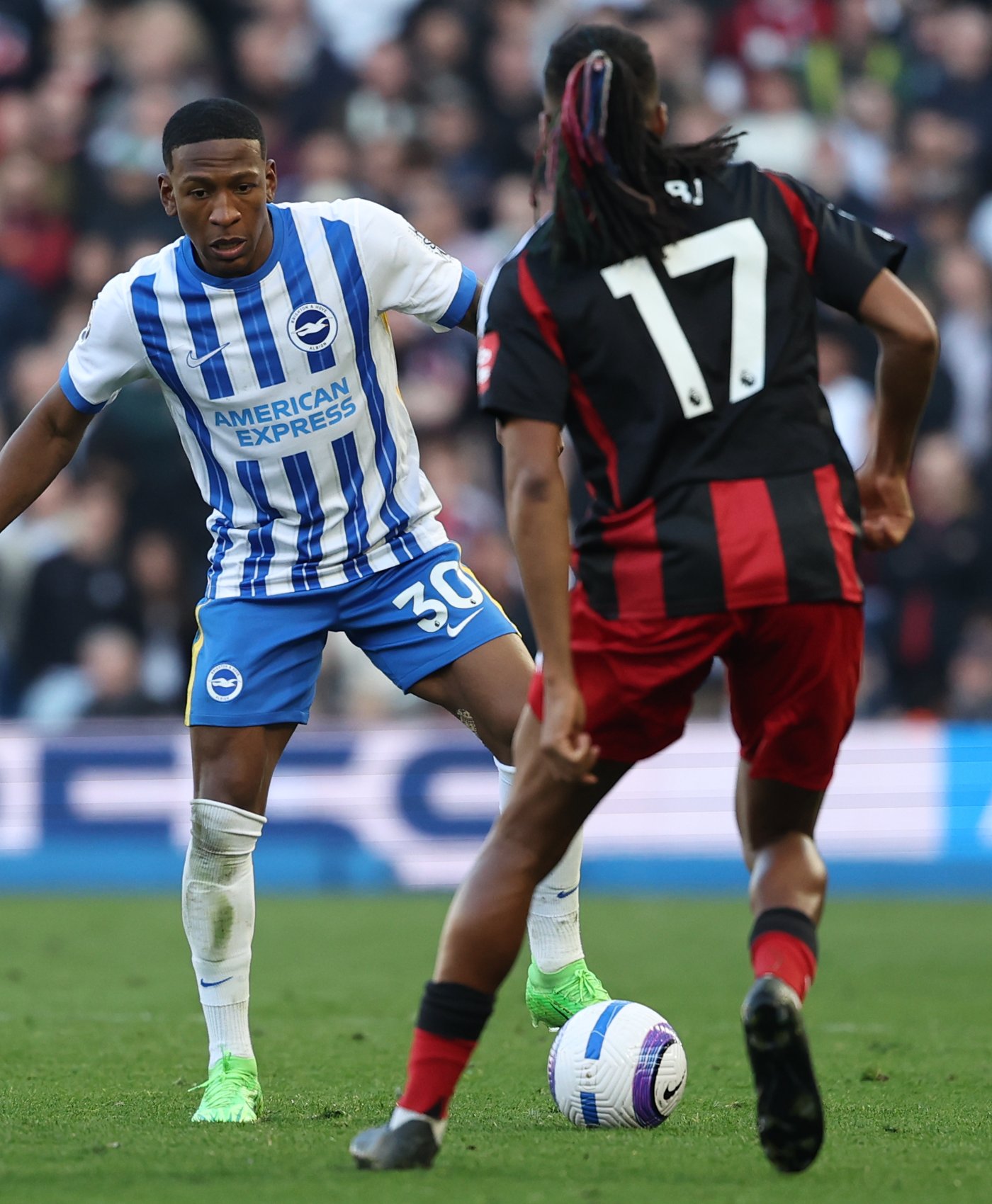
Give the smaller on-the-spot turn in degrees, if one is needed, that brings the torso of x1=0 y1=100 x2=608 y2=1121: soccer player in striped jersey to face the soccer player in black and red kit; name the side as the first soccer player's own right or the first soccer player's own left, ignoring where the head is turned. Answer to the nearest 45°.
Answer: approximately 45° to the first soccer player's own left

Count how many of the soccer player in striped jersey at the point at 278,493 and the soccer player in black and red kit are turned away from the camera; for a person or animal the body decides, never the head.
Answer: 1

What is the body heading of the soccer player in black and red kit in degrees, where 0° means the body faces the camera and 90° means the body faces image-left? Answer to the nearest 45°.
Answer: approximately 180°

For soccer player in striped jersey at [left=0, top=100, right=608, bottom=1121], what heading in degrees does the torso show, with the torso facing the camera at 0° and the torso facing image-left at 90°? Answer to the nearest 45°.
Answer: approximately 0°

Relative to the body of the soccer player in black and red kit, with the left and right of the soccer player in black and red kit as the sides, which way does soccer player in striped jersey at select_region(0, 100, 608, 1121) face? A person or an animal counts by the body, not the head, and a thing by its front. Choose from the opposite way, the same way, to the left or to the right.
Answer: the opposite way

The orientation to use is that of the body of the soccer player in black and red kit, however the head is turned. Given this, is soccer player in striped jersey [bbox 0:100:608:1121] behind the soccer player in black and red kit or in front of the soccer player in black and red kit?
in front
